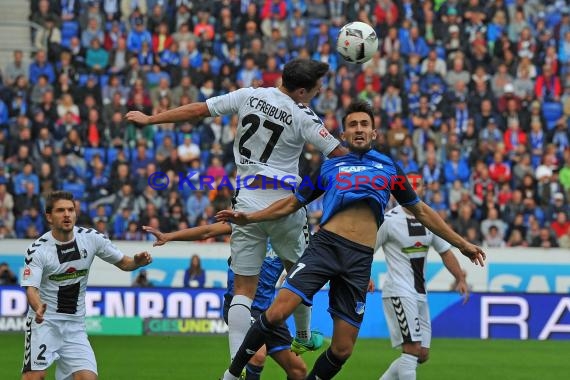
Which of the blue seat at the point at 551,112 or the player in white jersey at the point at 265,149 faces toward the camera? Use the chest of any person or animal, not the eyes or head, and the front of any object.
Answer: the blue seat

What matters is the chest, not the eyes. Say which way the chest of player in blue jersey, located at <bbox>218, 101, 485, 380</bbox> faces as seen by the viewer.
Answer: toward the camera

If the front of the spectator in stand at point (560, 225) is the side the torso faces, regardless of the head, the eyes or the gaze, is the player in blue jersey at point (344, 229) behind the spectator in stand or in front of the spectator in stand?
in front

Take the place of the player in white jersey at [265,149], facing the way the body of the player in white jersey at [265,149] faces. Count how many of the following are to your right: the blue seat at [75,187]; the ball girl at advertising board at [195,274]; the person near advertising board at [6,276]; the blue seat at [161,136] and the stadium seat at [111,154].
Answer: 0

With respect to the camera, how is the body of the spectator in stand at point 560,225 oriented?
toward the camera

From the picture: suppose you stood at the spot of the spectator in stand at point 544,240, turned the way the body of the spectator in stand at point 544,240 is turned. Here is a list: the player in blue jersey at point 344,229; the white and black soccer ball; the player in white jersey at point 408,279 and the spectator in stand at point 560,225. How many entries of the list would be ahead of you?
3

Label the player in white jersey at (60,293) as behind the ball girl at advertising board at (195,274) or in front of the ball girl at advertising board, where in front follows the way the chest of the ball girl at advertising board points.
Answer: in front

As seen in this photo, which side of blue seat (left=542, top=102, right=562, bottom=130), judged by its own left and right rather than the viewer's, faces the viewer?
front

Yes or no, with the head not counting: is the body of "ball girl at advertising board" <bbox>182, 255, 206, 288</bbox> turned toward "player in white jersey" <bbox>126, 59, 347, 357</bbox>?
yes

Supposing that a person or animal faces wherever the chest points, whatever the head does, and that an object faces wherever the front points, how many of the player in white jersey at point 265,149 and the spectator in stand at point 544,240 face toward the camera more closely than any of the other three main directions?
1

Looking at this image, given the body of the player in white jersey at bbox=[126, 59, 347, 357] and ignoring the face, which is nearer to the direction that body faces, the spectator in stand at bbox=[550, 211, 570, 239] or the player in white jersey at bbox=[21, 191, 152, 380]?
the spectator in stand

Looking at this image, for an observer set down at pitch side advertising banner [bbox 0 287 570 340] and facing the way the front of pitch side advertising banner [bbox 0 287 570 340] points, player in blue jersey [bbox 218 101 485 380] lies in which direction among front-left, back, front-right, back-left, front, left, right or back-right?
front

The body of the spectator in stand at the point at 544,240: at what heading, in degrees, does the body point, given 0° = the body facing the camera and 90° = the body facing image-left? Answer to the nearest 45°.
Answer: approximately 0°

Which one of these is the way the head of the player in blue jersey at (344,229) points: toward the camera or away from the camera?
toward the camera

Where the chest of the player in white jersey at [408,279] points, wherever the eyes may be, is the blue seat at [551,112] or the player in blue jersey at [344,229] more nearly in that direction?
the player in blue jersey

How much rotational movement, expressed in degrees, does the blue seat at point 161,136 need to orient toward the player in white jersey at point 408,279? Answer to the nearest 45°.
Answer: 0° — it already faces them

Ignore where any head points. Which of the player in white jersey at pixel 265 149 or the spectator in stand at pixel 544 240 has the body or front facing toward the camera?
the spectator in stand

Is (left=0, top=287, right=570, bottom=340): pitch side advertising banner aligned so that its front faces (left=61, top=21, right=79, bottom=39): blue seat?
no
